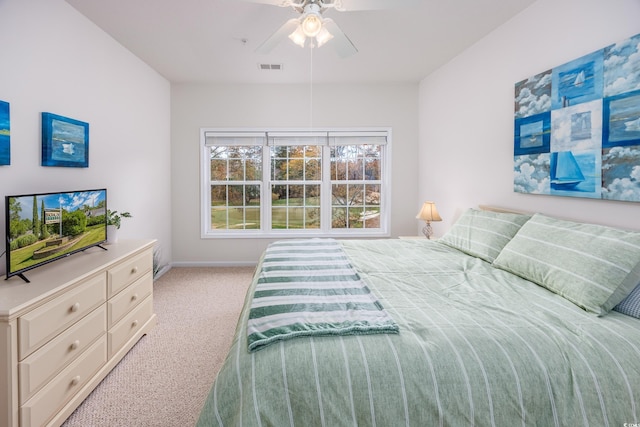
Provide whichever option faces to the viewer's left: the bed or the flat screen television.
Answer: the bed

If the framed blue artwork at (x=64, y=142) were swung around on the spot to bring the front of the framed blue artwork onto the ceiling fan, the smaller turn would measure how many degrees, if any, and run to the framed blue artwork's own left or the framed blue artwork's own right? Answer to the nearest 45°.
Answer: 0° — it already faces it

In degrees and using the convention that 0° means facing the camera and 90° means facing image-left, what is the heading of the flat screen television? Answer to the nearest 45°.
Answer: approximately 315°

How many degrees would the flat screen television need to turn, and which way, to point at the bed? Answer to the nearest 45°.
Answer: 0° — it already faces it

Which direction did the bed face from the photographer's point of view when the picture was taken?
facing to the left of the viewer

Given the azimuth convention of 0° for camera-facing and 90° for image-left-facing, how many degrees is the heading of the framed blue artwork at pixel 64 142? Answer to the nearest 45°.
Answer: approximately 315°

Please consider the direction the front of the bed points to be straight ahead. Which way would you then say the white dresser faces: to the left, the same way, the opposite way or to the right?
the opposite way
